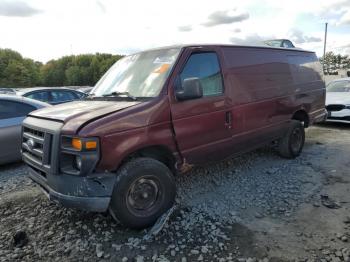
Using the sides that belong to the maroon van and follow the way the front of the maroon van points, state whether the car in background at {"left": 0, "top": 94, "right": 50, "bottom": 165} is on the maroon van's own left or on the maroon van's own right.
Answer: on the maroon van's own right

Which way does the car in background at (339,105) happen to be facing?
toward the camera

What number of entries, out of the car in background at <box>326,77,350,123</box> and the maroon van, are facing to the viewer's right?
0

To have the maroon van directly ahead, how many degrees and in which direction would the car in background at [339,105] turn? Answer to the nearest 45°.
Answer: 0° — it already faces it

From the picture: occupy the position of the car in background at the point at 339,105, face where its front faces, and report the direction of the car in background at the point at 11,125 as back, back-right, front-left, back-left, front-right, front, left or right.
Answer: front-right
